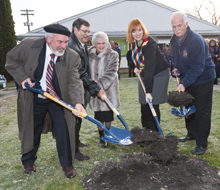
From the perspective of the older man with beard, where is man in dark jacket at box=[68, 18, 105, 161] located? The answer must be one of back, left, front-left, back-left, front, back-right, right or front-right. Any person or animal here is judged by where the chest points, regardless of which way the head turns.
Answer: left

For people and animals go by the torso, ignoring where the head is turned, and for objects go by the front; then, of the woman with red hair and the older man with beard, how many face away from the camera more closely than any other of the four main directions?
0

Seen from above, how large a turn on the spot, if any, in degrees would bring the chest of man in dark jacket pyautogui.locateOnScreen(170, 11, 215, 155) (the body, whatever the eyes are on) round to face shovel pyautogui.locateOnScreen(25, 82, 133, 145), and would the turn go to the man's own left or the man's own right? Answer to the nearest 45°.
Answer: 0° — they already face it

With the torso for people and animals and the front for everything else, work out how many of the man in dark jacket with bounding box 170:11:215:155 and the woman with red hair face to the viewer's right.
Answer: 0

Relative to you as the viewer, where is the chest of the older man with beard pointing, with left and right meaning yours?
facing the viewer and to the right of the viewer

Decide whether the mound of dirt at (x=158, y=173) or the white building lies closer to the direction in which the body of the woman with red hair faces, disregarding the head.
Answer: the mound of dirt

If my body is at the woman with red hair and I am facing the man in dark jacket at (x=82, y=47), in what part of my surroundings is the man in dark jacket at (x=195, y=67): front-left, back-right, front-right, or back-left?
back-left

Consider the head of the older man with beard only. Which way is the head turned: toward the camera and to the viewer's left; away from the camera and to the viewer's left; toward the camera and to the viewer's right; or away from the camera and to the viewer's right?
toward the camera and to the viewer's right
